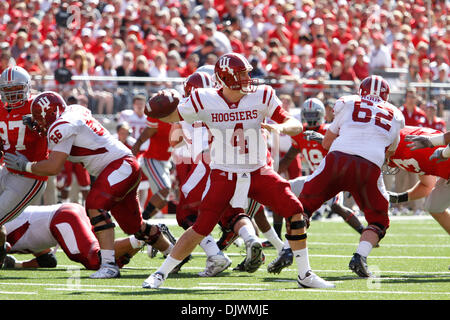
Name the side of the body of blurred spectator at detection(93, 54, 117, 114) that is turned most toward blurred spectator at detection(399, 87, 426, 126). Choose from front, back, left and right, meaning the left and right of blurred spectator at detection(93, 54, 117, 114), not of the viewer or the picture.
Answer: left

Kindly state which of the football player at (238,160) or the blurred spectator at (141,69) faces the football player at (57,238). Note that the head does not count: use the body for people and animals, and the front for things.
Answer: the blurred spectator

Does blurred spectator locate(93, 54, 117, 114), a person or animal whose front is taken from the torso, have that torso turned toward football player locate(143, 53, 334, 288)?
yes

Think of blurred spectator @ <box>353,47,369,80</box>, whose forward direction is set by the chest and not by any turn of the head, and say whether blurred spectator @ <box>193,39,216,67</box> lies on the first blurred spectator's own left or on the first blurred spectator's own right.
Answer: on the first blurred spectator's own right

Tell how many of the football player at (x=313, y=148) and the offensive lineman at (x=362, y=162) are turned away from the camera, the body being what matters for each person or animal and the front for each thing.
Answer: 1

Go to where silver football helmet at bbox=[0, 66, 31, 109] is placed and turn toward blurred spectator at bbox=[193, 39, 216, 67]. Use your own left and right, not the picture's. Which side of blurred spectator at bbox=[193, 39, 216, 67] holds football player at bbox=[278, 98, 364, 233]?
right

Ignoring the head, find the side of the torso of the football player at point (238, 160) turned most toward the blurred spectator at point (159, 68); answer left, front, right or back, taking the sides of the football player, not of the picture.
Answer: back

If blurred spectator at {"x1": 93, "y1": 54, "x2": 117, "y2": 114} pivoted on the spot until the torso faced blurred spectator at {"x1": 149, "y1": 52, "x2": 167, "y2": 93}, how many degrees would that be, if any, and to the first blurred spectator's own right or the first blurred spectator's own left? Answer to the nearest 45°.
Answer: approximately 135° to the first blurred spectator's own left

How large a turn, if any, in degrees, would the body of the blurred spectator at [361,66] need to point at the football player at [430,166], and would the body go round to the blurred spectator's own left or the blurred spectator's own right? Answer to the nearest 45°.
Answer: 0° — they already face them

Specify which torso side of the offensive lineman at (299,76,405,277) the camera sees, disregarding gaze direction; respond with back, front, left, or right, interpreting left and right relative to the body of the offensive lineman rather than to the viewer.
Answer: back
